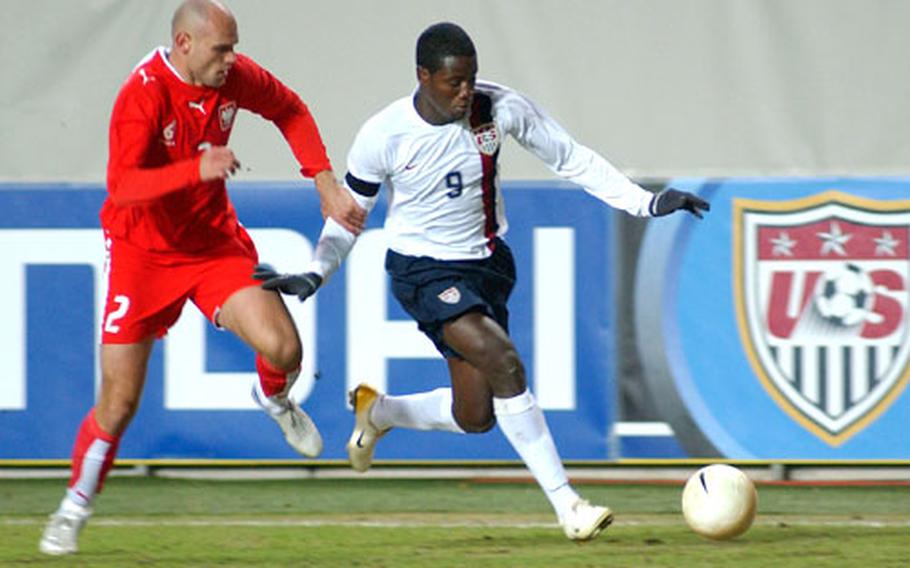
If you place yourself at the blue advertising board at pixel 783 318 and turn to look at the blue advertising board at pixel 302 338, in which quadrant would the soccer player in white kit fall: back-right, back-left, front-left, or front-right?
front-left

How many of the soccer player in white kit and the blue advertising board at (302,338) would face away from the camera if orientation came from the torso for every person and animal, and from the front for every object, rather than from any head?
0

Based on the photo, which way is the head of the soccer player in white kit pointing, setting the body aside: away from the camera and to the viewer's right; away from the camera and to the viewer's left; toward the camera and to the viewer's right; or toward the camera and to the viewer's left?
toward the camera and to the viewer's right

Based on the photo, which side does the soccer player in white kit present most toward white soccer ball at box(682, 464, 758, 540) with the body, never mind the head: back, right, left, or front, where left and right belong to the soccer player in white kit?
left

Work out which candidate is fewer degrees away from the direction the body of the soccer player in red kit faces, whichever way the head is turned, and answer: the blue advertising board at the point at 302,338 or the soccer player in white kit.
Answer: the soccer player in white kit

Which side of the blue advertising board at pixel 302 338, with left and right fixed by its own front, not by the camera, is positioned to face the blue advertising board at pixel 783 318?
left

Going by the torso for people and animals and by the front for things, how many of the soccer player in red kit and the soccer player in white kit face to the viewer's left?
0

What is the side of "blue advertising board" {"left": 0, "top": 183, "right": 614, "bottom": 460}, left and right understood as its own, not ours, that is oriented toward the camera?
front

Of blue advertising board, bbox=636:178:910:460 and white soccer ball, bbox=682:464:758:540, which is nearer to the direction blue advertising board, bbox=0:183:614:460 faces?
the white soccer ball

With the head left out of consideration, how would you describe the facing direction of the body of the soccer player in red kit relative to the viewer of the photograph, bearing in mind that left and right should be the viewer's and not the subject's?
facing the viewer and to the right of the viewer

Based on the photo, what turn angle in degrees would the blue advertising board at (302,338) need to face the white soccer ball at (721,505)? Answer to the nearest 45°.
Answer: approximately 45° to its left

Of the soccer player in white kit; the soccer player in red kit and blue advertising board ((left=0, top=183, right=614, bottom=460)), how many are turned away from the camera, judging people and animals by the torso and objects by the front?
0

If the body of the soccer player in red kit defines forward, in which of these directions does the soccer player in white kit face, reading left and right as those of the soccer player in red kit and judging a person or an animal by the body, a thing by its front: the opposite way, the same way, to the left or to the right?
the same way

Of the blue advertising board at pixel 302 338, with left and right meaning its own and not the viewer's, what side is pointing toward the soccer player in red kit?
front

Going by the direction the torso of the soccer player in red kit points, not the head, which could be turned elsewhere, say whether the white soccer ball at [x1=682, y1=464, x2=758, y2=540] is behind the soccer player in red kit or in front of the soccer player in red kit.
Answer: in front

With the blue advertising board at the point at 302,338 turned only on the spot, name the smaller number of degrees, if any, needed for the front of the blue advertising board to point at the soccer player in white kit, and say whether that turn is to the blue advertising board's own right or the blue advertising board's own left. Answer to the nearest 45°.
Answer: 0° — it already faces them
